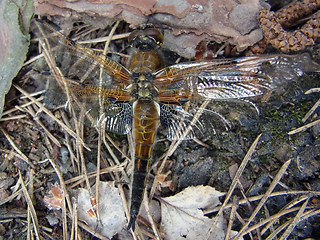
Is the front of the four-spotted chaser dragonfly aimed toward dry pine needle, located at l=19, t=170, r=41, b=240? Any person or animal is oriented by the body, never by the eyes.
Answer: no

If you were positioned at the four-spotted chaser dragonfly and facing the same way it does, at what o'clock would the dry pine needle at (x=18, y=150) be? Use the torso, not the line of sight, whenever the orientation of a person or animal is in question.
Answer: The dry pine needle is roughly at 8 o'clock from the four-spotted chaser dragonfly.

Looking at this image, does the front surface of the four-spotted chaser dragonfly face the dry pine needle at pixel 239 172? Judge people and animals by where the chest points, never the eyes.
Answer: no

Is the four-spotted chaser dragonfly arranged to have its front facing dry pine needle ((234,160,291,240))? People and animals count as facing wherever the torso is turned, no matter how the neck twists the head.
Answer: no

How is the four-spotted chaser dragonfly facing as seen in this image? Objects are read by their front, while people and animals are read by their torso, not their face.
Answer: away from the camera

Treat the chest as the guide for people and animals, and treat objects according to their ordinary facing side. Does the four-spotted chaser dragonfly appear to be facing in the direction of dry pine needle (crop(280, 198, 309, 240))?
no

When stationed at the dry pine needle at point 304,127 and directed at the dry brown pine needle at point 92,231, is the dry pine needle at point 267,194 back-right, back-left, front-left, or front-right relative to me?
front-left

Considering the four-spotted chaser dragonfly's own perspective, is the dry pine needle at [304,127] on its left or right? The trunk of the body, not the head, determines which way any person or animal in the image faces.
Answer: on its right
